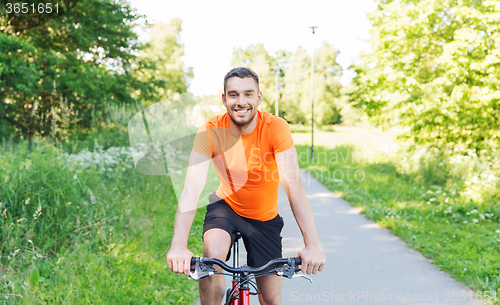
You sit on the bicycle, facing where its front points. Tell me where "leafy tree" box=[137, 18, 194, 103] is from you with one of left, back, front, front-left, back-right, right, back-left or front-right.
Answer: back

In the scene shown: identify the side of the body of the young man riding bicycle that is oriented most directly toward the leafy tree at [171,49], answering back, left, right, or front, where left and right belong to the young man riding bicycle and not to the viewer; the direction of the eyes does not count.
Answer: back

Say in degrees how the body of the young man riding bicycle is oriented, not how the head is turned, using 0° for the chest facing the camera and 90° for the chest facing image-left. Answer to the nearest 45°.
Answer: approximately 0°
